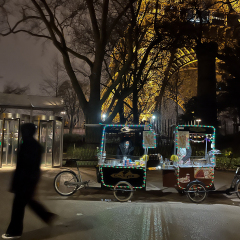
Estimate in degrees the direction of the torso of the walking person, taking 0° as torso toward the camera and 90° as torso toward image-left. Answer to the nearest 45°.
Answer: approximately 90°

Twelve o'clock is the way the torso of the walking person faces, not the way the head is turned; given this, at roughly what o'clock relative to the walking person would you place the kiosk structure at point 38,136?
The kiosk structure is roughly at 3 o'clock from the walking person.

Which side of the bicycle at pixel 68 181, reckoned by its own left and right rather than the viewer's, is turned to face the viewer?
right
